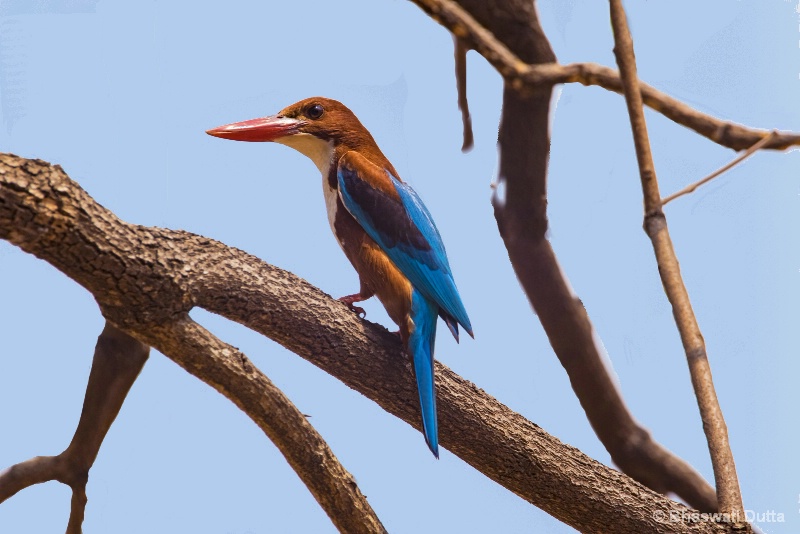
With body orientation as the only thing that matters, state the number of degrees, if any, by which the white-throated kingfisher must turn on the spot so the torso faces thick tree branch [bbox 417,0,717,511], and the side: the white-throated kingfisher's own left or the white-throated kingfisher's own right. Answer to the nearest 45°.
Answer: approximately 135° to the white-throated kingfisher's own right

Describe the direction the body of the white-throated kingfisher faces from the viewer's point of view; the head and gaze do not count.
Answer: to the viewer's left
